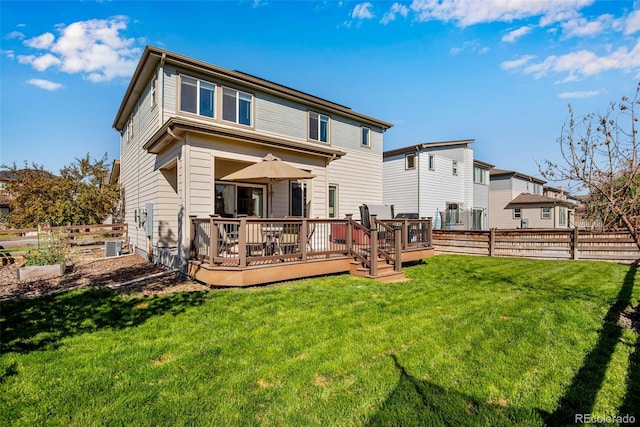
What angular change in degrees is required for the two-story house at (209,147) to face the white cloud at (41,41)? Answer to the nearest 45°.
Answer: approximately 45° to its left

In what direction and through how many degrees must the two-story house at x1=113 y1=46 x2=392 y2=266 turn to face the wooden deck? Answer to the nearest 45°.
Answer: approximately 180°

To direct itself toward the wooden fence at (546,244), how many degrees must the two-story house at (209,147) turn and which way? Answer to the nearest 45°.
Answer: approximately 135° to its right

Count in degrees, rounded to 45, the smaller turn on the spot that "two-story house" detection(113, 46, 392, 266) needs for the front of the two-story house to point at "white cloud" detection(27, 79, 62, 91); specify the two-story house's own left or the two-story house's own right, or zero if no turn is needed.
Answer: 0° — it already faces it

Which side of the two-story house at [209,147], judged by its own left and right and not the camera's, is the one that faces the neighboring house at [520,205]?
right

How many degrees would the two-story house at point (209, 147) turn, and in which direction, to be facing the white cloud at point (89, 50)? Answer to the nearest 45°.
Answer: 0° — it already faces it

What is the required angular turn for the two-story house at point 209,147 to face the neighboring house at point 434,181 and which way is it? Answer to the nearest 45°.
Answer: approximately 90° to its right

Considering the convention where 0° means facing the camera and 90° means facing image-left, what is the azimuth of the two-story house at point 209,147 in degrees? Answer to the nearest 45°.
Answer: approximately 135°
